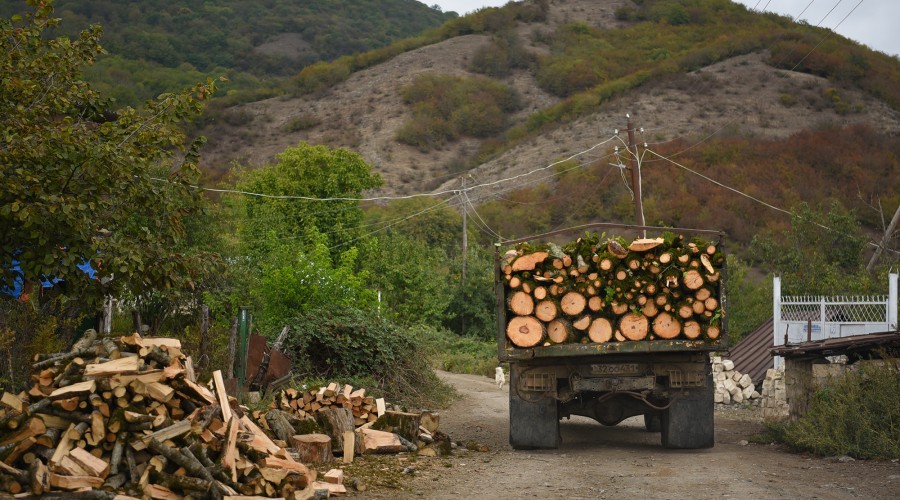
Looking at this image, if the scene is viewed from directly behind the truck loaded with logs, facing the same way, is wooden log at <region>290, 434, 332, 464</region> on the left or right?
on its left

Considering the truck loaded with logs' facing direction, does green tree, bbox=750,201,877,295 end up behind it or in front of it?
in front

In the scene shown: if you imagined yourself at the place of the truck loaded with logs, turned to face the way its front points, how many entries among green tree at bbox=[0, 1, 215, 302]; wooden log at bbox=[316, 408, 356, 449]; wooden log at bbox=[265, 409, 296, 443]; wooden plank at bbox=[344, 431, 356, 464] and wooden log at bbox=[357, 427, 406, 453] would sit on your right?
0

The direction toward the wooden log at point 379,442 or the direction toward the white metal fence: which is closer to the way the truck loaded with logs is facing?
the white metal fence

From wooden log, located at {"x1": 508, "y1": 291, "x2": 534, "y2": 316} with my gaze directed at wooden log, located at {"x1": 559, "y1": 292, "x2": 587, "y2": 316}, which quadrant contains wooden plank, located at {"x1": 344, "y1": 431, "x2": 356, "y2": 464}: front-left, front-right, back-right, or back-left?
back-right

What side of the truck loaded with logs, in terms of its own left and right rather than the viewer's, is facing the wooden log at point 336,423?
left

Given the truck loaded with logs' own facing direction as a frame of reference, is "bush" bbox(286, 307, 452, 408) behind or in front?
in front

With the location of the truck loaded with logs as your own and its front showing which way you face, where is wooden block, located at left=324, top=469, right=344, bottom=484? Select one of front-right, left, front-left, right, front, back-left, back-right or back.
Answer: back-left

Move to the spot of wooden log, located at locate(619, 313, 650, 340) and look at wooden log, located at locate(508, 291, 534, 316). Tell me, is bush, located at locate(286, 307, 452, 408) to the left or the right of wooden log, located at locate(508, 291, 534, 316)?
right

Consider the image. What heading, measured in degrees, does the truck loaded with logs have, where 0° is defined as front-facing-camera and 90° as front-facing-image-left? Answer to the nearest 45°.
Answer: approximately 180°

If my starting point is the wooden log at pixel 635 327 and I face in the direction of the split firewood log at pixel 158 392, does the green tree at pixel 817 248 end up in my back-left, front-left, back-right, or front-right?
back-right

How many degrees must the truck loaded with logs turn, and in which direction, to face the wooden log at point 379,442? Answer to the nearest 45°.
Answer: approximately 90° to its left

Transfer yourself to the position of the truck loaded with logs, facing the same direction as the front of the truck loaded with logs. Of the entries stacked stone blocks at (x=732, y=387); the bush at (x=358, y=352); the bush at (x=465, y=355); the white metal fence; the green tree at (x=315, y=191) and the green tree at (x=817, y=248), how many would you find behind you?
0

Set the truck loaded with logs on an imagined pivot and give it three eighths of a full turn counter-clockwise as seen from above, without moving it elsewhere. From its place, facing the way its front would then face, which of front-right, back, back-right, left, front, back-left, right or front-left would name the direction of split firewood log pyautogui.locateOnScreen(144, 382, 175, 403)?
front

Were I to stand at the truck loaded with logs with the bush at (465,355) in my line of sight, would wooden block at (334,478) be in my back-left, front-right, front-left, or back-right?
back-left

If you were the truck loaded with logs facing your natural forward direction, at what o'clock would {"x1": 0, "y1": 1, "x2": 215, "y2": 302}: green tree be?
The green tree is roughly at 8 o'clock from the truck loaded with logs.

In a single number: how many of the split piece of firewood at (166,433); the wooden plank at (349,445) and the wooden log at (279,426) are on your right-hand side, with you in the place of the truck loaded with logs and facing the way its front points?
0

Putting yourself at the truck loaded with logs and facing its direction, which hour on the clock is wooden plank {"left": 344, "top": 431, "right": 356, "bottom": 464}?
The wooden plank is roughly at 8 o'clock from the truck loaded with logs.

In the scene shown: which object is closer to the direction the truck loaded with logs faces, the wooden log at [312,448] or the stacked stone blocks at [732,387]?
the stacked stone blocks
